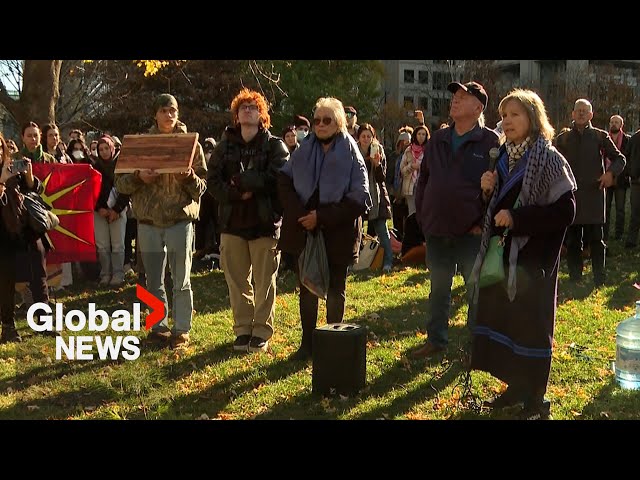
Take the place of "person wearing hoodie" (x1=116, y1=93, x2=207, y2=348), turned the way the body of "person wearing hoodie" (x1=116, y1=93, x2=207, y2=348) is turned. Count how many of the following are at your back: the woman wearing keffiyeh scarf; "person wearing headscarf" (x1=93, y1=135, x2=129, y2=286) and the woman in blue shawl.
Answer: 1

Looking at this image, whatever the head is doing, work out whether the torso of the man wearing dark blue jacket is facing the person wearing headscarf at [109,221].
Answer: no

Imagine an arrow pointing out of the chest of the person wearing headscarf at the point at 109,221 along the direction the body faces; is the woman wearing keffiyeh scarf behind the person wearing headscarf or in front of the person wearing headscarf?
in front

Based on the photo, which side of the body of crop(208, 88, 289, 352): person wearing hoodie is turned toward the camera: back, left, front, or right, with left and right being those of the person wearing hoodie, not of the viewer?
front

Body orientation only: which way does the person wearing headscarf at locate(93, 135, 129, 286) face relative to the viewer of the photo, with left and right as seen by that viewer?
facing the viewer

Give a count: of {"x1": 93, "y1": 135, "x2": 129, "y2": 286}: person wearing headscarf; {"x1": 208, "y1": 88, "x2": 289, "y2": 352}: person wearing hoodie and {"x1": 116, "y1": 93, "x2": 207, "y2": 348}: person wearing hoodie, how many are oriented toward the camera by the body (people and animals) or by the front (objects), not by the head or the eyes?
3

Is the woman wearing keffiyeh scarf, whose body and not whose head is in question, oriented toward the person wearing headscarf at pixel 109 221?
no

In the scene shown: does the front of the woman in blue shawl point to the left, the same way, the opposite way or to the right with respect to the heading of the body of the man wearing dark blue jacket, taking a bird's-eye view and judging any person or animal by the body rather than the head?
the same way

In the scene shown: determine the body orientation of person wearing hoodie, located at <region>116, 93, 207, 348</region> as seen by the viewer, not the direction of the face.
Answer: toward the camera

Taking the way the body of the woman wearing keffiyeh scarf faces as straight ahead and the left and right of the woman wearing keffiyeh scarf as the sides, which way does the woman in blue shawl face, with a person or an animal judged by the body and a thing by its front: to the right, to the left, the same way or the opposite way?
the same way

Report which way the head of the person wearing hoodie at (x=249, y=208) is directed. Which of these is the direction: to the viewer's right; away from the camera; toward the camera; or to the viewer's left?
toward the camera

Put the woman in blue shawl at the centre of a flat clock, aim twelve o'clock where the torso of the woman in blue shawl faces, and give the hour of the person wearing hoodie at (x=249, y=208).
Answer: The person wearing hoodie is roughly at 3 o'clock from the woman in blue shawl.

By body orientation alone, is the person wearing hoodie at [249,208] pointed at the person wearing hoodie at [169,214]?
no

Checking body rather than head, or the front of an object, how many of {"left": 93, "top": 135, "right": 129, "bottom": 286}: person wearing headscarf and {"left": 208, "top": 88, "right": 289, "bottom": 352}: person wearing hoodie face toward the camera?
2

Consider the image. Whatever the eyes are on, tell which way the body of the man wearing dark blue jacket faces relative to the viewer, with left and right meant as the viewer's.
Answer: facing the viewer and to the left of the viewer

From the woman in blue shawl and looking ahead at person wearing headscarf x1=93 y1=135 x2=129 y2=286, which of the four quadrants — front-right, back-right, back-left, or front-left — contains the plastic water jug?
back-right
